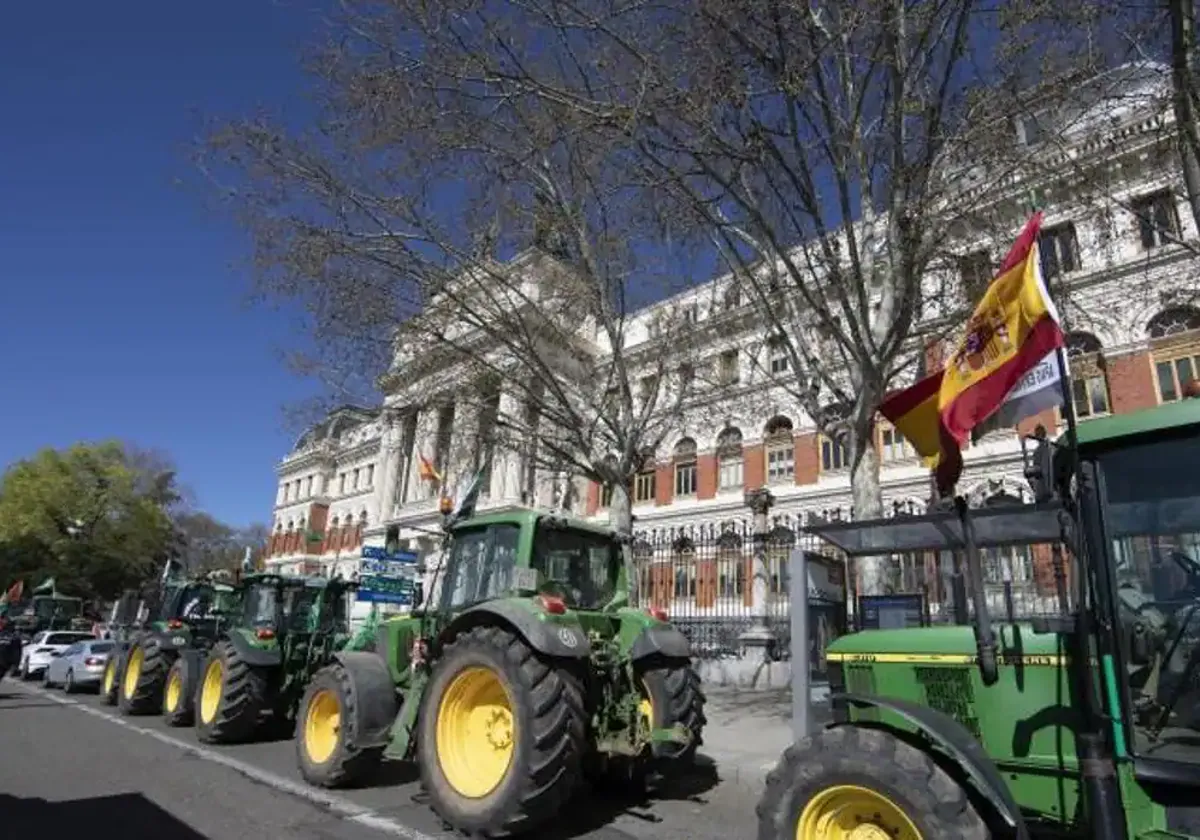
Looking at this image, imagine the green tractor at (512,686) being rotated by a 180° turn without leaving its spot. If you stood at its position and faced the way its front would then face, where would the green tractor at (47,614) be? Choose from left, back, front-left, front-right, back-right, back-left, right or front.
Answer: back

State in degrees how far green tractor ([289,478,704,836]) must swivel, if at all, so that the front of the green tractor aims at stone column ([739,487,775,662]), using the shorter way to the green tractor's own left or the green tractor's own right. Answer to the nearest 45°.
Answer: approximately 90° to the green tractor's own right

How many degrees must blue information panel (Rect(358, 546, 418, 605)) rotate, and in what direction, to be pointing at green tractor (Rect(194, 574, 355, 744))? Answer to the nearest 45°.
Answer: approximately 45° to its right

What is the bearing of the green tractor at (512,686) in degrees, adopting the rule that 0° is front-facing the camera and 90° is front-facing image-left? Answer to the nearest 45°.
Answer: approximately 135°

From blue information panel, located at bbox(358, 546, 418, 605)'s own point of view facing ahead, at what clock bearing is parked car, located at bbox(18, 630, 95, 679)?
The parked car is roughly at 5 o'clock from the blue information panel.

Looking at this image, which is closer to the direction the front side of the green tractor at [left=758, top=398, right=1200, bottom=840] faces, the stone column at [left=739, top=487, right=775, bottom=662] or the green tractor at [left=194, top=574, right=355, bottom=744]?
the green tractor

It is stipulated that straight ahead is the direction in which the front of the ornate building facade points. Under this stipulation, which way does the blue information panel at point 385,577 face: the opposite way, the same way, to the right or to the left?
to the left

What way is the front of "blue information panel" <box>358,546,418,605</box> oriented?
toward the camera

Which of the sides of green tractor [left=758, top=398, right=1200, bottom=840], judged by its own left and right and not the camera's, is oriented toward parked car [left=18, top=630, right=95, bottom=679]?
front

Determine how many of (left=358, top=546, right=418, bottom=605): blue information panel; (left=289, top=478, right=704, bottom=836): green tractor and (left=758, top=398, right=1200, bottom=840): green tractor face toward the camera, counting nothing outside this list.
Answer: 1

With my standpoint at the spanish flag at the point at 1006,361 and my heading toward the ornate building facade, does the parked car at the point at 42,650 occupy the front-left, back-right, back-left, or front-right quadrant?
front-left

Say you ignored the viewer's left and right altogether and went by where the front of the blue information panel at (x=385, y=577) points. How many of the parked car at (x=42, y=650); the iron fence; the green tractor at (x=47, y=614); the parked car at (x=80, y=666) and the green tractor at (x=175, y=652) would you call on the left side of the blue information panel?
1

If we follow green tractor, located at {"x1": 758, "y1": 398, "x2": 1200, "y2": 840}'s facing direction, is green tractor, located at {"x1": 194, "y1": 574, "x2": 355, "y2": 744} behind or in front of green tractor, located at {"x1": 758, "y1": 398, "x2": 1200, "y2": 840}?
in front

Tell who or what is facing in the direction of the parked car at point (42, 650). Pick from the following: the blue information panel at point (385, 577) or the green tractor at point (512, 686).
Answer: the green tractor

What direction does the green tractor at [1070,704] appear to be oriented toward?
to the viewer's left

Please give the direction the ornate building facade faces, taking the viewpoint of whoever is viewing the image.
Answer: facing the viewer and to the left of the viewer

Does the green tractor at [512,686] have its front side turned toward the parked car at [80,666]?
yes

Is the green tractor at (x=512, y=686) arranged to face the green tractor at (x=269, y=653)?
yes

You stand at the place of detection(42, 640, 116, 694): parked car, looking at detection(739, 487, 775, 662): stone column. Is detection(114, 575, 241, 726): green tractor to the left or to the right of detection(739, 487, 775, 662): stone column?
right

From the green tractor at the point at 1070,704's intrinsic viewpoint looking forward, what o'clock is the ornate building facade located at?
The ornate building facade is roughly at 3 o'clock from the green tractor.
